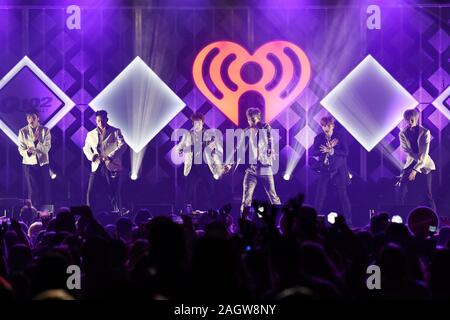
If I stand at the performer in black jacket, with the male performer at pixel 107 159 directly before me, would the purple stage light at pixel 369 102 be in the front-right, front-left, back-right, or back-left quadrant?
back-right

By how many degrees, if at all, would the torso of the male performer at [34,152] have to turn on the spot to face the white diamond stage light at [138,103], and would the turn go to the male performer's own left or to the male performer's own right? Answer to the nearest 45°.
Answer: approximately 90° to the male performer's own left

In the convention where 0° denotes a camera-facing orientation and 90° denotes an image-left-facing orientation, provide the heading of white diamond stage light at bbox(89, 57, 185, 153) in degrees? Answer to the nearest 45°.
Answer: approximately 0°

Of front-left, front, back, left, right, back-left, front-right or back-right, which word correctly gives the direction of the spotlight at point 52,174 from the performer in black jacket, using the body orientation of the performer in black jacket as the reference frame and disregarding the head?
right

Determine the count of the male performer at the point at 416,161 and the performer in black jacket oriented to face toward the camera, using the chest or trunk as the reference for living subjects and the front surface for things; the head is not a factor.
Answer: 2

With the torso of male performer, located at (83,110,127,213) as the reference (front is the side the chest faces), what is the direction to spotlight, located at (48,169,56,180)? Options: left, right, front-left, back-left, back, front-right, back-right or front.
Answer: back-right

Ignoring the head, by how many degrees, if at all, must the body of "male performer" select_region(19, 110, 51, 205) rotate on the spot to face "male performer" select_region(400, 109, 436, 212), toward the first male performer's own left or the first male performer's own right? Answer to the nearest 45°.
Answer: approximately 90° to the first male performer's own left

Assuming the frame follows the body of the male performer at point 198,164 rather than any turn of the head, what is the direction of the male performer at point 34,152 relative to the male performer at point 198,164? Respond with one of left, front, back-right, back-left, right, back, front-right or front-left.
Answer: right

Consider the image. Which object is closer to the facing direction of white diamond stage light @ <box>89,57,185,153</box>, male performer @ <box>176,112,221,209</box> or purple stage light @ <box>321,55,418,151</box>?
the male performer

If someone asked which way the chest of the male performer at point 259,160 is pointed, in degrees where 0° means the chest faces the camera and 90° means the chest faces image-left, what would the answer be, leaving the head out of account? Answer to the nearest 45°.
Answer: approximately 45°
